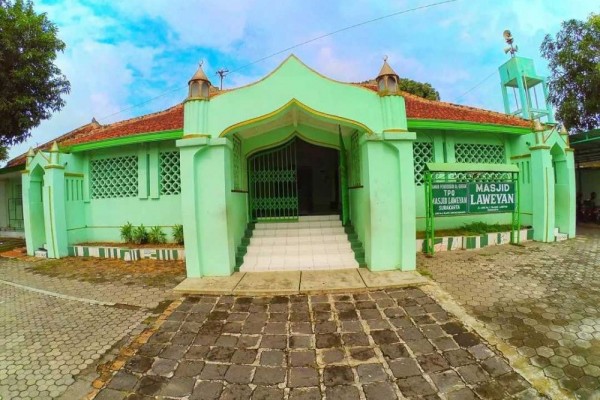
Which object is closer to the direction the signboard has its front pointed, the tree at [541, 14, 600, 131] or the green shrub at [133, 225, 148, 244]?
the green shrub

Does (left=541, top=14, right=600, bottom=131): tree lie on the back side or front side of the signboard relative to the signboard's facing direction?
on the back side

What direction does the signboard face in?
toward the camera

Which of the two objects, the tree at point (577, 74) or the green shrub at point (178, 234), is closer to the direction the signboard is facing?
the green shrub

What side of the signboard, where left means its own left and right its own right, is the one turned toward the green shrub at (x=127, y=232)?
right

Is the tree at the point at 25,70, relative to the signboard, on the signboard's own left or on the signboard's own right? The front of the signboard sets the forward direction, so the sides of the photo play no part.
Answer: on the signboard's own right

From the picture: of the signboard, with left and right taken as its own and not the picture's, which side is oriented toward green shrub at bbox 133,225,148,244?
right

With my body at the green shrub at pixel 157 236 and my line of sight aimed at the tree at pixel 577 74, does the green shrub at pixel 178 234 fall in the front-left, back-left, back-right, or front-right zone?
front-right
